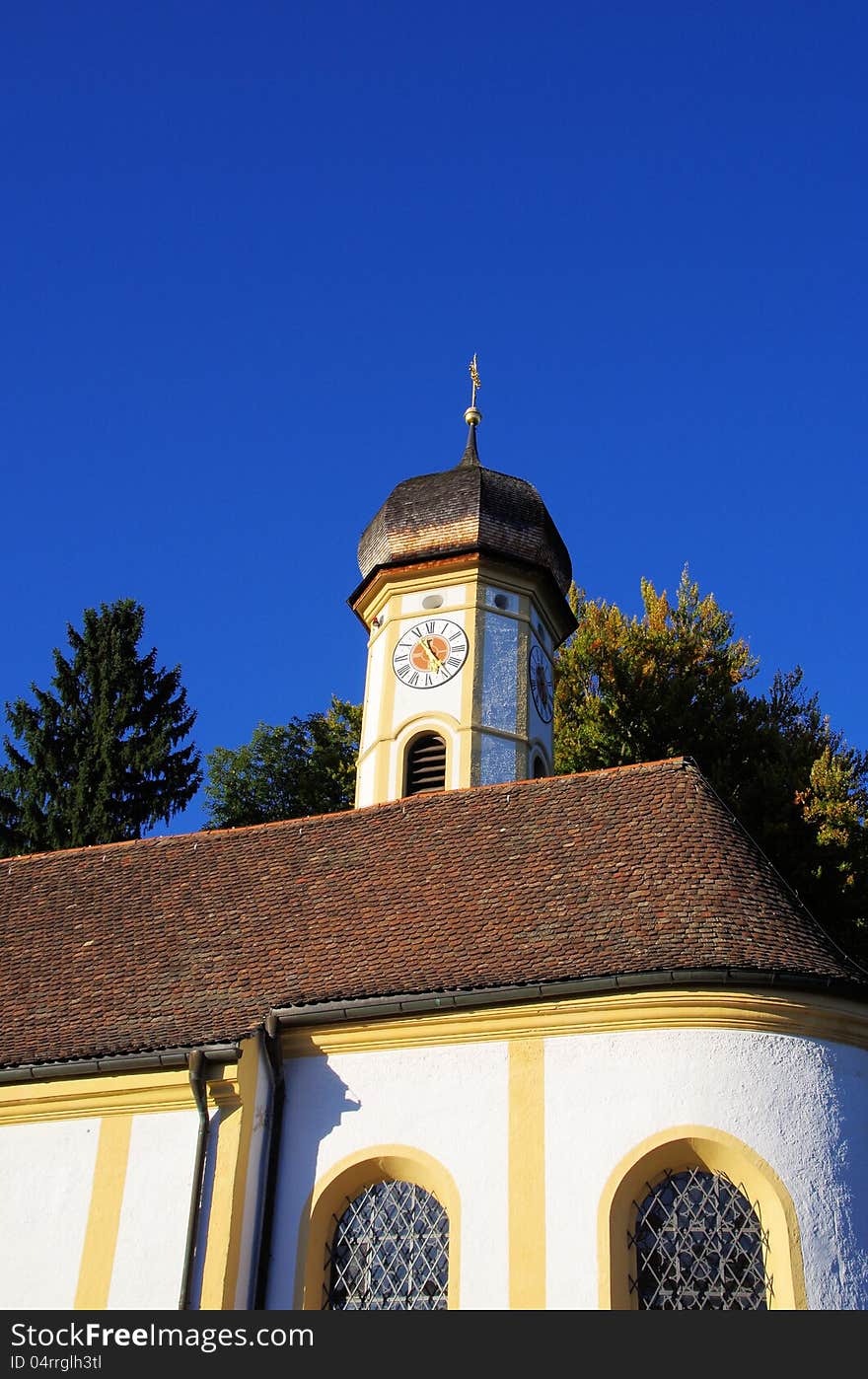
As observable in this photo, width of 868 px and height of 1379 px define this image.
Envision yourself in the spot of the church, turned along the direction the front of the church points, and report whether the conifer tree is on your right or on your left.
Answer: on your right

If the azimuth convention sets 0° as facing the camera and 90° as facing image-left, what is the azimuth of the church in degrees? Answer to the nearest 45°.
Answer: approximately 90°
